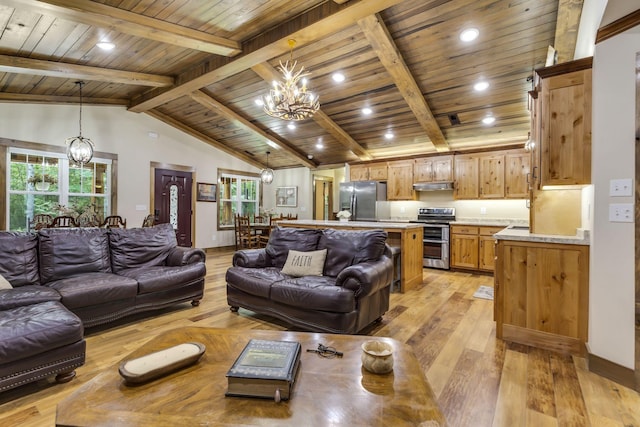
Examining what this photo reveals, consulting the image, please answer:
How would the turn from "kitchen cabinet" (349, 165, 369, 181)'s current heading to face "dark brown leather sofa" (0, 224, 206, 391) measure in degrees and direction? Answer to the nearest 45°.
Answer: approximately 45° to its right

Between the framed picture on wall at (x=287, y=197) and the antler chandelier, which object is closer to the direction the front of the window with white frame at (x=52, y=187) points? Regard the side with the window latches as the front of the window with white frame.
the antler chandelier

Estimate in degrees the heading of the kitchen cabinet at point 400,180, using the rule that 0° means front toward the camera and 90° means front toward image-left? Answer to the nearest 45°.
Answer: approximately 0°

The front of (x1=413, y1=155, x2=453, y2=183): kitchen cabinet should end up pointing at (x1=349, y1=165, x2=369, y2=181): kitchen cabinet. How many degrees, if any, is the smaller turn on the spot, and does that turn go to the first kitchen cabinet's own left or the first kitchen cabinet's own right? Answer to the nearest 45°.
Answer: approximately 90° to the first kitchen cabinet's own right

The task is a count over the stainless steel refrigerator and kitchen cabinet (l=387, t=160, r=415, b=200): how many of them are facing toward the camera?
2

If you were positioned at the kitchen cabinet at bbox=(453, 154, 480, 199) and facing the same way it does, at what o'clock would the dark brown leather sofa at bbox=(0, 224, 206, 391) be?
The dark brown leather sofa is roughly at 1 o'clock from the kitchen cabinet.

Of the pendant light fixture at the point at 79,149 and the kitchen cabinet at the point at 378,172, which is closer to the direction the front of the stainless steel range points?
the pendant light fixture
